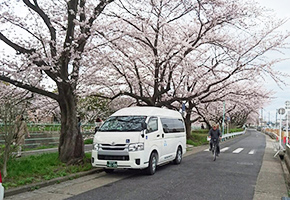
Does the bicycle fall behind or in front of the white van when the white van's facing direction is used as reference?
behind

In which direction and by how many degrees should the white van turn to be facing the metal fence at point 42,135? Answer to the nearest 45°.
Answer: approximately 90° to its right

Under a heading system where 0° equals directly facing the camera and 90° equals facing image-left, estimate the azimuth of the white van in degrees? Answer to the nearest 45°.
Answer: approximately 45°

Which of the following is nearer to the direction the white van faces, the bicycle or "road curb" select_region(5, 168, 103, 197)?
the road curb

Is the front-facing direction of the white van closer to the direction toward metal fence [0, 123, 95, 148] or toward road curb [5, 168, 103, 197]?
the road curb
